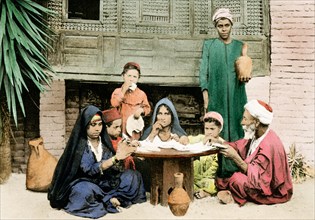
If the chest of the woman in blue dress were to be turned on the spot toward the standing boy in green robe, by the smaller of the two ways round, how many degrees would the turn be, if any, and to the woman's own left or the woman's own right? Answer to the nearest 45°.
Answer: approximately 45° to the woman's own left

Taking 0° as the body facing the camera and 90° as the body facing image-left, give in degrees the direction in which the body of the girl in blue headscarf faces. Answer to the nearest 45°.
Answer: approximately 0°

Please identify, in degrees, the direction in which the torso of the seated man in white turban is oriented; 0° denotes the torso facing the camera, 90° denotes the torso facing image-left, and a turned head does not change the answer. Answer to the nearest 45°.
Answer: approximately 90°

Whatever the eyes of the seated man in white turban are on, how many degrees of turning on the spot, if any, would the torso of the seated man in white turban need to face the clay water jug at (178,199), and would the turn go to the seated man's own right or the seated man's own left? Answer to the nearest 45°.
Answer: approximately 45° to the seated man's own left

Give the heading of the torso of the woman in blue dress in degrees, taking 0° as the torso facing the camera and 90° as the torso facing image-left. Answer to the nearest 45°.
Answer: approximately 315°

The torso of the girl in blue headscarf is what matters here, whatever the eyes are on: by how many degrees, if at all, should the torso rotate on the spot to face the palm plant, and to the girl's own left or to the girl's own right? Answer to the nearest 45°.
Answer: approximately 90° to the girl's own right

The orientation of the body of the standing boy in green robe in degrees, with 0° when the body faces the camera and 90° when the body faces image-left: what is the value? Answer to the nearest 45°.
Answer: approximately 0°

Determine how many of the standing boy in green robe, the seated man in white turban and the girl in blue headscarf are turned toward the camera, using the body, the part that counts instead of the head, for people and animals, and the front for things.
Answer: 2
